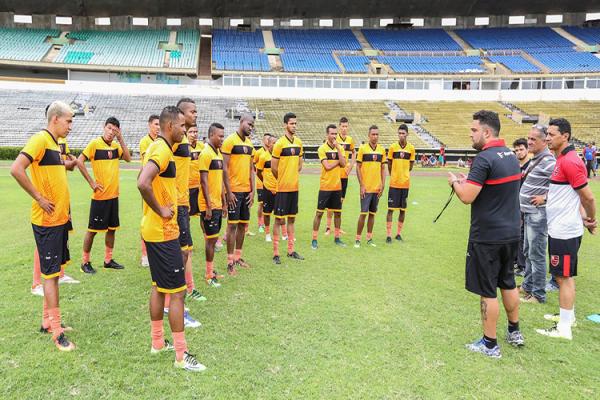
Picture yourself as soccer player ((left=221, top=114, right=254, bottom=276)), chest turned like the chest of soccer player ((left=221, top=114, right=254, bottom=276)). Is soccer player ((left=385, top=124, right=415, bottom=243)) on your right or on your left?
on your left

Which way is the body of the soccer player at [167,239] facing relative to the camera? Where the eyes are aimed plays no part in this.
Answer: to the viewer's right

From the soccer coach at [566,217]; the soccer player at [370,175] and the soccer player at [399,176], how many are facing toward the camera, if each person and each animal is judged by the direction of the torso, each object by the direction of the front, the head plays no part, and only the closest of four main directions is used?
2

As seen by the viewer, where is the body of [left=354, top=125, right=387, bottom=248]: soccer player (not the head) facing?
toward the camera

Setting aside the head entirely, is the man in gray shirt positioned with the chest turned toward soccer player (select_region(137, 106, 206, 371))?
yes

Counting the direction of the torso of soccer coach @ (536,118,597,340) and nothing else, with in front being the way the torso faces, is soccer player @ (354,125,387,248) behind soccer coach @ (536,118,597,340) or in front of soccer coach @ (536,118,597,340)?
in front

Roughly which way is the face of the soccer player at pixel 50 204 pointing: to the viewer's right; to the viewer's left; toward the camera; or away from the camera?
to the viewer's right

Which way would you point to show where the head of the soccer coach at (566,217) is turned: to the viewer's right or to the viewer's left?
to the viewer's left

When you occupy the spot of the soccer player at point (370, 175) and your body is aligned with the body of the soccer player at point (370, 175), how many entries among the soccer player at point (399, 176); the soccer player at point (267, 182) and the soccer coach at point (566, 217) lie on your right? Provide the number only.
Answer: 1

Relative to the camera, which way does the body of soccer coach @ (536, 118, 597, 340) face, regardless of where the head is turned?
to the viewer's left

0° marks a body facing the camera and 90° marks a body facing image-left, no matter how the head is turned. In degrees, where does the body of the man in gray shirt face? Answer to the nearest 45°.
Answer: approximately 45°

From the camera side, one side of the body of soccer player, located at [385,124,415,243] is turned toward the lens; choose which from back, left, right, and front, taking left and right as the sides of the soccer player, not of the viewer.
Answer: front

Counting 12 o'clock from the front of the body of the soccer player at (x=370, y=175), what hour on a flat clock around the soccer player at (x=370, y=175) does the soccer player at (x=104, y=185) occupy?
the soccer player at (x=104, y=185) is roughly at 2 o'clock from the soccer player at (x=370, y=175).

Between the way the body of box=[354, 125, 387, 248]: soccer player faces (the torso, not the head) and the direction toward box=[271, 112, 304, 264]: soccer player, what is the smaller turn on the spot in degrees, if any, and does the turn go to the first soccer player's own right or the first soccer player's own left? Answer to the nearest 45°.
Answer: approximately 45° to the first soccer player's own right

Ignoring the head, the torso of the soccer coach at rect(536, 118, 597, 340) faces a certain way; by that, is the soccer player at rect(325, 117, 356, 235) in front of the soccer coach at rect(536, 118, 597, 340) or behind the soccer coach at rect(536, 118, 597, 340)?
in front

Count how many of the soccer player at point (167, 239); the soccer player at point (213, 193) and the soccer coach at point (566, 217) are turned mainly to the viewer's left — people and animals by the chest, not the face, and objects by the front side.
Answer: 1

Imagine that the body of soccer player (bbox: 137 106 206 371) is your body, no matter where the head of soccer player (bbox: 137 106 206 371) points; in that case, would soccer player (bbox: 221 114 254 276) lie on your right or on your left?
on your left
